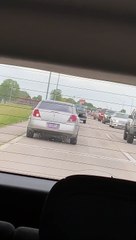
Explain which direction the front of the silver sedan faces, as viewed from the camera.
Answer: facing away from the viewer

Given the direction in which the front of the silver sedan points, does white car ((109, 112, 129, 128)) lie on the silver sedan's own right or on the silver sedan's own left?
on the silver sedan's own right
